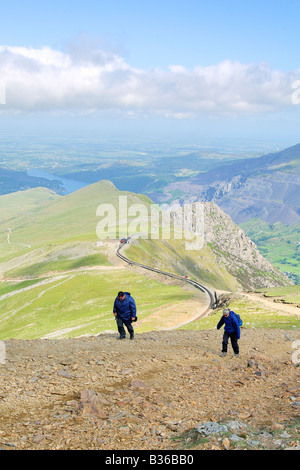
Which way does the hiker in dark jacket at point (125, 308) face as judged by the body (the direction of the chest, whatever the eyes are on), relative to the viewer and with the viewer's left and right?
facing the viewer and to the left of the viewer

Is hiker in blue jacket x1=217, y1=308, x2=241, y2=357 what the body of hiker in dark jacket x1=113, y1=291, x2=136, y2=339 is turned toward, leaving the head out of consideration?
no

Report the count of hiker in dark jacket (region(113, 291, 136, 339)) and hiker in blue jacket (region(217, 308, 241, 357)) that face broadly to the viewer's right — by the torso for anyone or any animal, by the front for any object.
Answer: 0

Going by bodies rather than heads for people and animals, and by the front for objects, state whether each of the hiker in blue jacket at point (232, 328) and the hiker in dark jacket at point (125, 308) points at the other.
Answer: no

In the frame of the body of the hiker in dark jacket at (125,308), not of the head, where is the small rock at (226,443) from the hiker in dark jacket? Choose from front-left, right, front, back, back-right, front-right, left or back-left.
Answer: front-left

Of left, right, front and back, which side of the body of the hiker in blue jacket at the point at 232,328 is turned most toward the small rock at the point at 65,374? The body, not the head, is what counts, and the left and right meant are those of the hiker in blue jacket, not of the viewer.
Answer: front

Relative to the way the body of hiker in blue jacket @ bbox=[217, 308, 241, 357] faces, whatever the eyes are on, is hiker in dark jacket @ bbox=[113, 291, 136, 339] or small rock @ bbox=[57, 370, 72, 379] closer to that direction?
the small rock

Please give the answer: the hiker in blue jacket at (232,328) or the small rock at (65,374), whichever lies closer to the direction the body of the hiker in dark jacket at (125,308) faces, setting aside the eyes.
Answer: the small rock

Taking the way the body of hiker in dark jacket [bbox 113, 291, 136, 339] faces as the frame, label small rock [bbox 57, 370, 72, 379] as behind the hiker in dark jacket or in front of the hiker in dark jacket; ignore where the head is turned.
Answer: in front

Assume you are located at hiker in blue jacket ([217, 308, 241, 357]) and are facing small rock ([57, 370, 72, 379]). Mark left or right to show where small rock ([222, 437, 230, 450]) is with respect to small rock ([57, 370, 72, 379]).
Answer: left

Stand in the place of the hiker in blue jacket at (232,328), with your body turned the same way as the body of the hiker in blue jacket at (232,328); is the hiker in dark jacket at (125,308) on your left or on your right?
on your right

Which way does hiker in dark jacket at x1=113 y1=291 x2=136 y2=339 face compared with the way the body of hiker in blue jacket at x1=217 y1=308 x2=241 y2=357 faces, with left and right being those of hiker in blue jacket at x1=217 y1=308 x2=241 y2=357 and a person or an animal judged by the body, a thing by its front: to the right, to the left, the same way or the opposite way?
the same way
